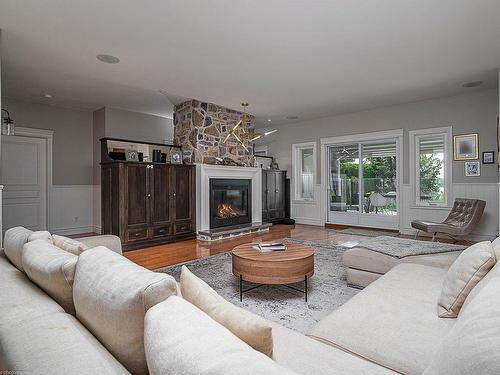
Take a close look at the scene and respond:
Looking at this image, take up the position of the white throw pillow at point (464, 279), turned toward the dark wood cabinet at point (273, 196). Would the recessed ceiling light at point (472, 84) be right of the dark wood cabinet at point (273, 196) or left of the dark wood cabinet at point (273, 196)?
right

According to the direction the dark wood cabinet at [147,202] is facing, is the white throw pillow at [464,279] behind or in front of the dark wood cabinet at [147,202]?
in front

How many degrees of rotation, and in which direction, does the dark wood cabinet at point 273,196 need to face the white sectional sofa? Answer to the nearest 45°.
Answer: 0° — it already faces it

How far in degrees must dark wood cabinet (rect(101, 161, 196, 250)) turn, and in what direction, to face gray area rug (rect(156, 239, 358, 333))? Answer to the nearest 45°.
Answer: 0° — it already faces it

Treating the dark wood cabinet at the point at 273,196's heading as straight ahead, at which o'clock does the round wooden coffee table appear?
The round wooden coffee table is roughly at 12 o'clock from the dark wood cabinet.

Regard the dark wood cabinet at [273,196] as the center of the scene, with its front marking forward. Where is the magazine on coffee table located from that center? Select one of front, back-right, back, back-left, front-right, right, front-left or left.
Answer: front

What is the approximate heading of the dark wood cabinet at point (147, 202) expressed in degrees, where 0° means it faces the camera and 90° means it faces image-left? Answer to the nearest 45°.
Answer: approximately 315°

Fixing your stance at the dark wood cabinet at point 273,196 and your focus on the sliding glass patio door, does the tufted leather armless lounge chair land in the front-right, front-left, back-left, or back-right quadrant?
front-right

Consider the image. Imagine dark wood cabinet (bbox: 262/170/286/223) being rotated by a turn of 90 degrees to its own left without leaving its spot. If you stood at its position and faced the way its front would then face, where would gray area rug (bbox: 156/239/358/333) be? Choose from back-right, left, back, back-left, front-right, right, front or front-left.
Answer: right

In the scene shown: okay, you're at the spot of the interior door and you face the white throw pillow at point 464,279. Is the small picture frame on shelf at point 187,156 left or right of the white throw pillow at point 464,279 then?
left

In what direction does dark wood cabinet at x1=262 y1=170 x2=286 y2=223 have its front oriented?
toward the camera

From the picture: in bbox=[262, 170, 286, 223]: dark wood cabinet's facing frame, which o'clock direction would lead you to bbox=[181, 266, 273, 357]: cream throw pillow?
The cream throw pillow is roughly at 12 o'clock from the dark wood cabinet.

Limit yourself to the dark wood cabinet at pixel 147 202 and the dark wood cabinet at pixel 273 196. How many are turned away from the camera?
0

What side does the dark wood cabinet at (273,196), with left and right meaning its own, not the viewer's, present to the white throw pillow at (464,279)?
front

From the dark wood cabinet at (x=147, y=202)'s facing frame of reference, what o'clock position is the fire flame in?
The fire flame is roughly at 10 o'clock from the dark wood cabinet.
